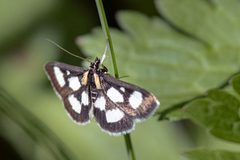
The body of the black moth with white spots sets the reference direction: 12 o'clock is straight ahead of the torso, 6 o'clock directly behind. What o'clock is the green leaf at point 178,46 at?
The green leaf is roughly at 2 o'clock from the black moth with white spots.

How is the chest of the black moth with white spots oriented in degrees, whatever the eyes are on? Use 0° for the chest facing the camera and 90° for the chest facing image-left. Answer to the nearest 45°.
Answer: approximately 180°

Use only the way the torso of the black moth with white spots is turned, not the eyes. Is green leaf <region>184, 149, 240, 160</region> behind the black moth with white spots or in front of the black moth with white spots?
behind

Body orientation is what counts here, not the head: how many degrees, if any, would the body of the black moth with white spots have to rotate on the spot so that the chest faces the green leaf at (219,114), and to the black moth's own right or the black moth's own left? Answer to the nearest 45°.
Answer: approximately 135° to the black moth's own right
